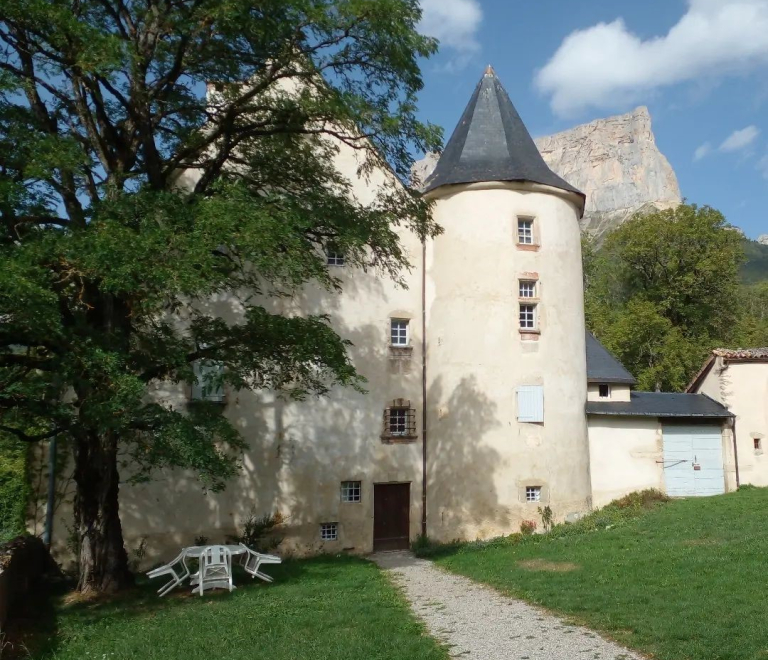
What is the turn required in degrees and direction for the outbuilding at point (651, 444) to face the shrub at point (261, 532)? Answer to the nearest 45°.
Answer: approximately 45° to its right

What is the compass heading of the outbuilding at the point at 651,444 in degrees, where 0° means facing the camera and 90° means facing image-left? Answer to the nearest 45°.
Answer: approximately 0°

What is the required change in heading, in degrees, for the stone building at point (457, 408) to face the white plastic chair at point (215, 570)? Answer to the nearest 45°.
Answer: approximately 45° to its right

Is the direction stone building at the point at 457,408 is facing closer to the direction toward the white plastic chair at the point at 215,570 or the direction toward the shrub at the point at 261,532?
the white plastic chair

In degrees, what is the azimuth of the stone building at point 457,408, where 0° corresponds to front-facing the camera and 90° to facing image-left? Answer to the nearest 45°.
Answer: approximately 0°

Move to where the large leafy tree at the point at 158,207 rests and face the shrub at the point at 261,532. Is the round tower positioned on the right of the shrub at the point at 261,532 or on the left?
right

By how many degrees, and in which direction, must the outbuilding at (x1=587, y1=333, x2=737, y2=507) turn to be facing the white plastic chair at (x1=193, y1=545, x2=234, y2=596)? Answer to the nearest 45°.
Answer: approximately 45° to its right
